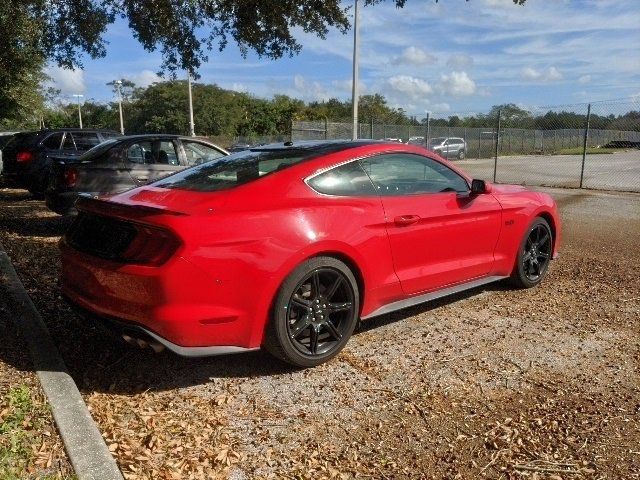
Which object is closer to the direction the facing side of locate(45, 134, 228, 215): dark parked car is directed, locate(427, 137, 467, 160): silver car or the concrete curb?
the silver car

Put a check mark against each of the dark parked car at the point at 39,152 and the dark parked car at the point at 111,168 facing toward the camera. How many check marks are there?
0

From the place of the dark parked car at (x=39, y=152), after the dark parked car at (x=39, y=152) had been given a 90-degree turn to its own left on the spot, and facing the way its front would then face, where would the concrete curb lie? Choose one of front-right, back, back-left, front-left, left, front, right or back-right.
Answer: back-left

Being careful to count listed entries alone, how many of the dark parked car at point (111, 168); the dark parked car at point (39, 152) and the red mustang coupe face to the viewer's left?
0

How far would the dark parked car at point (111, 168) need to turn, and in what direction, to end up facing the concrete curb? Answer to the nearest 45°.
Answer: approximately 135° to its right

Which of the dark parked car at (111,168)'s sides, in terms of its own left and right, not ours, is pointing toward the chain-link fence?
front

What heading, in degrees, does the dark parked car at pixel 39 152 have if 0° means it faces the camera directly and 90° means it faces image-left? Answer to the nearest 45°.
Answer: approximately 225°

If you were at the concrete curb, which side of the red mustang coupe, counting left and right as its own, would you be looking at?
back

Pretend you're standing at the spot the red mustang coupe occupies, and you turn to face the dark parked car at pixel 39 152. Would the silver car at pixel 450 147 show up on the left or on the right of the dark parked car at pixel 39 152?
right

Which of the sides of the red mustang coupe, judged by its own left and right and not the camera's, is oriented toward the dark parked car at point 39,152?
left

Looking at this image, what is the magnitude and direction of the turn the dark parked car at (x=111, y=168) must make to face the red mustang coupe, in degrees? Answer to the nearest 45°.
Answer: approximately 135° to its right

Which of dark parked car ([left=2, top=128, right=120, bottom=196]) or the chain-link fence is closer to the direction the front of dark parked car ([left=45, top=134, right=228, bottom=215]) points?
the chain-link fence

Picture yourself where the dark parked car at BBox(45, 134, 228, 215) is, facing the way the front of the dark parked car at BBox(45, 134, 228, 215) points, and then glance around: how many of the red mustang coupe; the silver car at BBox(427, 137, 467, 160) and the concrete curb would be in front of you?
1

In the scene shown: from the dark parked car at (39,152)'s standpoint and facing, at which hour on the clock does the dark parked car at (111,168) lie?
the dark parked car at (111,168) is roughly at 4 o'clock from the dark parked car at (39,152).

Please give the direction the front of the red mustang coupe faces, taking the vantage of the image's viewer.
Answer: facing away from the viewer and to the right of the viewer

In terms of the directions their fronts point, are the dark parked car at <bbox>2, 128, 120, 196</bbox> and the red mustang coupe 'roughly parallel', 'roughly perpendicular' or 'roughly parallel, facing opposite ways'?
roughly parallel

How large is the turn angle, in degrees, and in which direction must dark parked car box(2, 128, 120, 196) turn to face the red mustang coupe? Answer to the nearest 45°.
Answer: approximately 135° to its right

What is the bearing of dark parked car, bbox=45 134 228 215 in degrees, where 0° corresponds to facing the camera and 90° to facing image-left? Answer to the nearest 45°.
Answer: approximately 225°

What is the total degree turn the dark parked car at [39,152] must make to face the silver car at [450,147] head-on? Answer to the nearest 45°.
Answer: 0° — it already faces it
